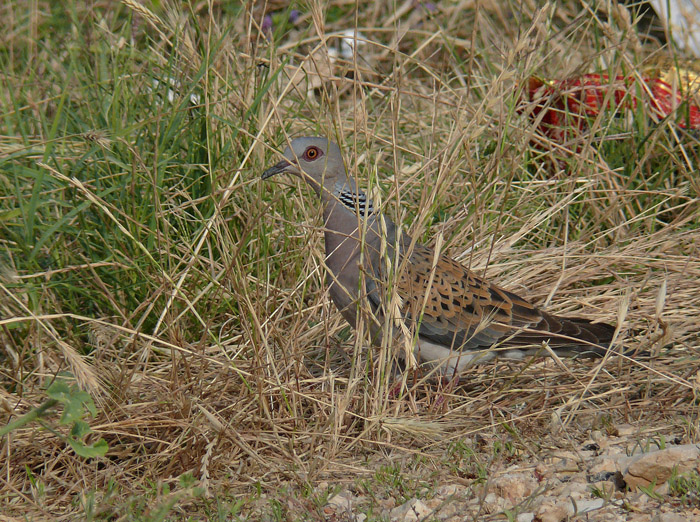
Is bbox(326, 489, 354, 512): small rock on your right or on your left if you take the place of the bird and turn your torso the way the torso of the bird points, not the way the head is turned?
on your left

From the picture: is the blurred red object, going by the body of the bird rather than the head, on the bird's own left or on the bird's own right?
on the bird's own right

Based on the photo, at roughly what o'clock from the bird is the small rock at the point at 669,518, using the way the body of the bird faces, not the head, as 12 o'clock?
The small rock is roughly at 8 o'clock from the bird.

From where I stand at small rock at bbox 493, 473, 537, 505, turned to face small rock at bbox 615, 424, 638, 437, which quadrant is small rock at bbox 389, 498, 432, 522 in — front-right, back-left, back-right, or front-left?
back-left

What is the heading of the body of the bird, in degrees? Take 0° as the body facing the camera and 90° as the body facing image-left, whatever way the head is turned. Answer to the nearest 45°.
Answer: approximately 90°

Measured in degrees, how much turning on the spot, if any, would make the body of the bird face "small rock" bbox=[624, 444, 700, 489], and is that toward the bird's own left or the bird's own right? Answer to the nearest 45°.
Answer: approximately 135° to the bird's own left

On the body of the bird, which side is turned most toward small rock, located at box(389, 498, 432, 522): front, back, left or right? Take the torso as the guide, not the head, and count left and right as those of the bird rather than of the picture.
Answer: left

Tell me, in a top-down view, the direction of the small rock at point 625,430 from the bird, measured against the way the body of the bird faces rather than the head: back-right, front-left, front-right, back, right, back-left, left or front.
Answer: back-left

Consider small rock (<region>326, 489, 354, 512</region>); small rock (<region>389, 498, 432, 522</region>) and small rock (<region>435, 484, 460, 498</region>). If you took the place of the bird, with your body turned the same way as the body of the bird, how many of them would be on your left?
3

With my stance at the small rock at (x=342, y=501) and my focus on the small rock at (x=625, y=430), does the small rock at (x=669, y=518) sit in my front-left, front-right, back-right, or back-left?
front-right

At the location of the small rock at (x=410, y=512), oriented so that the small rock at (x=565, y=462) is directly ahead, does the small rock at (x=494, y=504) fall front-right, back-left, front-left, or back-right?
front-right

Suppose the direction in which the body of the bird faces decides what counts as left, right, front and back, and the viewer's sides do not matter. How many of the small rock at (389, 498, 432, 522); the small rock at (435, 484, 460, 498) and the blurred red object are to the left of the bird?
2

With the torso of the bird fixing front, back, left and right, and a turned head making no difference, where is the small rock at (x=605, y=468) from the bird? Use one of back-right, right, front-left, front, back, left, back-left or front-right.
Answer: back-left
